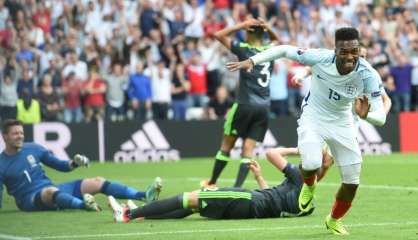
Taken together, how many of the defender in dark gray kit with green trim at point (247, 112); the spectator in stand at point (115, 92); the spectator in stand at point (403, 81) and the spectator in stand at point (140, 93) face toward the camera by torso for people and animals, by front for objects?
3

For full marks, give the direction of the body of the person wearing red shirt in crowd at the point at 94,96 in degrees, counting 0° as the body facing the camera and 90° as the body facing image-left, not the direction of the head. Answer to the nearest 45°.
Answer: approximately 0°

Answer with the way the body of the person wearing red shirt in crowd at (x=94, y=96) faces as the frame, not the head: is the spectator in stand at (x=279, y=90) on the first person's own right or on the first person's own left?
on the first person's own left

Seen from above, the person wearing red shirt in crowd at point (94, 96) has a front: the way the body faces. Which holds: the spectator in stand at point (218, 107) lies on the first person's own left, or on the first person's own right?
on the first person's own left

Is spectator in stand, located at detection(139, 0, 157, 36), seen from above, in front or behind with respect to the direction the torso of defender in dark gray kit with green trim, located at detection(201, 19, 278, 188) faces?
in front

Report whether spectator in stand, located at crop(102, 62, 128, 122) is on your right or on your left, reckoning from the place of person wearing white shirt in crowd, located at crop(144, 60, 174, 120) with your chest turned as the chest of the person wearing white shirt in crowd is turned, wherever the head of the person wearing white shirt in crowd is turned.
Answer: on your right

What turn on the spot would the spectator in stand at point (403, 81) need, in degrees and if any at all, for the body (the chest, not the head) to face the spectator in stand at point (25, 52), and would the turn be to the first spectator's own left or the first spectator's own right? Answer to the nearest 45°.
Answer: approximately 45° to the first spectator's own right

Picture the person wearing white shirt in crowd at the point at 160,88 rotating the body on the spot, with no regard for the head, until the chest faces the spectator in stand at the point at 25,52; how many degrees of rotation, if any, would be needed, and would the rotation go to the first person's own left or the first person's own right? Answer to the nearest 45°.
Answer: approximately 90° to the first person's own right

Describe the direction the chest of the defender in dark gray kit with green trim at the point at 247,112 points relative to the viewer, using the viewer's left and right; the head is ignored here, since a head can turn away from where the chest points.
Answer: facing away from the viewer and to the left of the viewer
